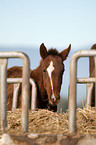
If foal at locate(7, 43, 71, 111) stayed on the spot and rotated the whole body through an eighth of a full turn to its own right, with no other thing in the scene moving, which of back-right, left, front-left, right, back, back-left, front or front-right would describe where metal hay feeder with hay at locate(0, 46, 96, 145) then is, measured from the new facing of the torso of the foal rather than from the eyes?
front

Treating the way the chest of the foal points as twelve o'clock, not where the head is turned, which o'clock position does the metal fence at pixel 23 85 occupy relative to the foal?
The metal fence is roughly at 2 o'clock from the foal.

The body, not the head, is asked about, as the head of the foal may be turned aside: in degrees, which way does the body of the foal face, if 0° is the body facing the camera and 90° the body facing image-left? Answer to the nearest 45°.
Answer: approximately 315°
